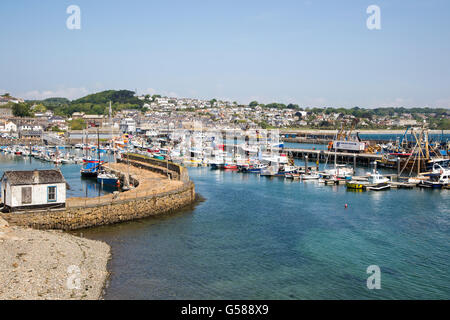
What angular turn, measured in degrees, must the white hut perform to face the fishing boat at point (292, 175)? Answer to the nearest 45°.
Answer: approximately 135° to its left

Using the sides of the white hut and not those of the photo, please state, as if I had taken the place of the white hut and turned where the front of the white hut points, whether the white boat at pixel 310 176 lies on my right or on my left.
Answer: on my left

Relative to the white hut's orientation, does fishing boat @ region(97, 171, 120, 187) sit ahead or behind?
behind

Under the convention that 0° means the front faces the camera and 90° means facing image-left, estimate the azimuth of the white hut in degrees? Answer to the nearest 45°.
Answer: approximately 0°

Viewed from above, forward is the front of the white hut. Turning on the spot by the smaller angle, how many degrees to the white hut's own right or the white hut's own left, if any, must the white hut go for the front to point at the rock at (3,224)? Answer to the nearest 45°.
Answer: approximately 45° to the white hut's own right

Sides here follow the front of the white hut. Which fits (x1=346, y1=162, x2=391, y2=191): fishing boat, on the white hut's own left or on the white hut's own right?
on the white hut's own left

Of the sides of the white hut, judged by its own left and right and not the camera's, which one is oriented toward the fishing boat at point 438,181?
left

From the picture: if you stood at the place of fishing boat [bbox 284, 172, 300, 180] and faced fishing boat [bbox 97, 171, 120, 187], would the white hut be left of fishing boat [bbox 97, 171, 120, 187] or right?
left

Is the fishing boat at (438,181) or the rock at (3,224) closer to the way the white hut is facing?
the rock
